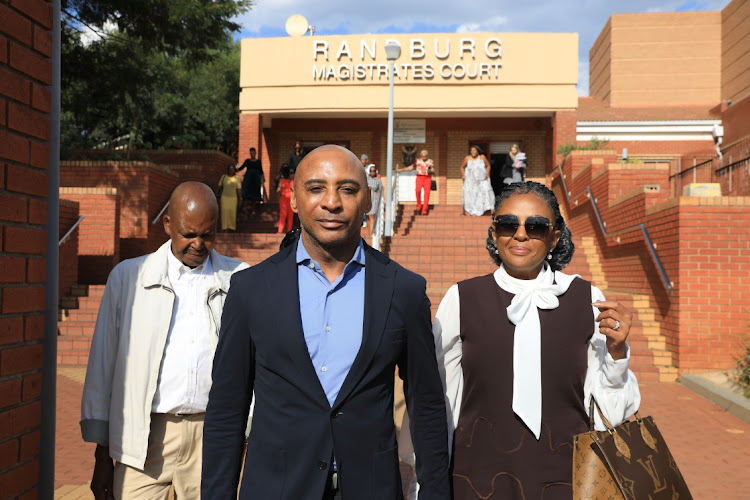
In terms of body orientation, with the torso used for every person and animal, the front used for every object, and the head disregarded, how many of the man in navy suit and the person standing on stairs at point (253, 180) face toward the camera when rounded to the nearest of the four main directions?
2

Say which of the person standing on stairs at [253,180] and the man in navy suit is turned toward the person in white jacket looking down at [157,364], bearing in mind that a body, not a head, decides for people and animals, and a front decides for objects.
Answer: the person standing on stairs at [253,180]

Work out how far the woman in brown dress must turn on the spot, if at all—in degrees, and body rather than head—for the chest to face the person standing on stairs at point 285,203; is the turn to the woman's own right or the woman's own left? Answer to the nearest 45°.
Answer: approximately 135° to the woman's own right

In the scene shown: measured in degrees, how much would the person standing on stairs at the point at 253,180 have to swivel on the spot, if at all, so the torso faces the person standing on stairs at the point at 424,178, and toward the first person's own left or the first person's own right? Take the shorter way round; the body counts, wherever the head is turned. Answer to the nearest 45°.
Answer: approximately 45° to the first person's own left

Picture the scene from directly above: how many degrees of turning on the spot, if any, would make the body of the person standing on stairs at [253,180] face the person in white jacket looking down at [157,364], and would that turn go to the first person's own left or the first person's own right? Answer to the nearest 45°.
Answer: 0° — they already face them

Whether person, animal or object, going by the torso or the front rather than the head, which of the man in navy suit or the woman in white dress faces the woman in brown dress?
the woman in white dress

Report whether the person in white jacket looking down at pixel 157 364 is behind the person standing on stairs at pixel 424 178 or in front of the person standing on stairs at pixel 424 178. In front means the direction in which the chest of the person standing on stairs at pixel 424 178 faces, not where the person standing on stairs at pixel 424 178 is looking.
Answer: in front

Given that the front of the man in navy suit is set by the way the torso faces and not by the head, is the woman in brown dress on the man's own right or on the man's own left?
on the man's own left

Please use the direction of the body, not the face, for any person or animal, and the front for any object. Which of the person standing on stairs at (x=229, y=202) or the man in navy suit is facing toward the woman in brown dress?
the person standing on stairs

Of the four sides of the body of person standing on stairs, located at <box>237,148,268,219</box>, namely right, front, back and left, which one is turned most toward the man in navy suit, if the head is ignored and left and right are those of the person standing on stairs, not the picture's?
front

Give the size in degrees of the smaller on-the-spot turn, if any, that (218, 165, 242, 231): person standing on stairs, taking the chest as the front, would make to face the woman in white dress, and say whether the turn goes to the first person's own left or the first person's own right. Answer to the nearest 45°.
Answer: approximately 90° to the first person's own left
